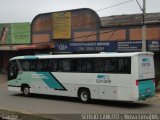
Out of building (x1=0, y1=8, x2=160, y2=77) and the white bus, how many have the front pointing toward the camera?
1

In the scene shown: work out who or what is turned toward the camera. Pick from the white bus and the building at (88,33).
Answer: the building

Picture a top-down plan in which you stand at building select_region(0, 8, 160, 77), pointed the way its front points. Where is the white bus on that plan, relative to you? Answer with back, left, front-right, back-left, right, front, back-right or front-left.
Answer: front

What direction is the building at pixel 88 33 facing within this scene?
toward the camera
